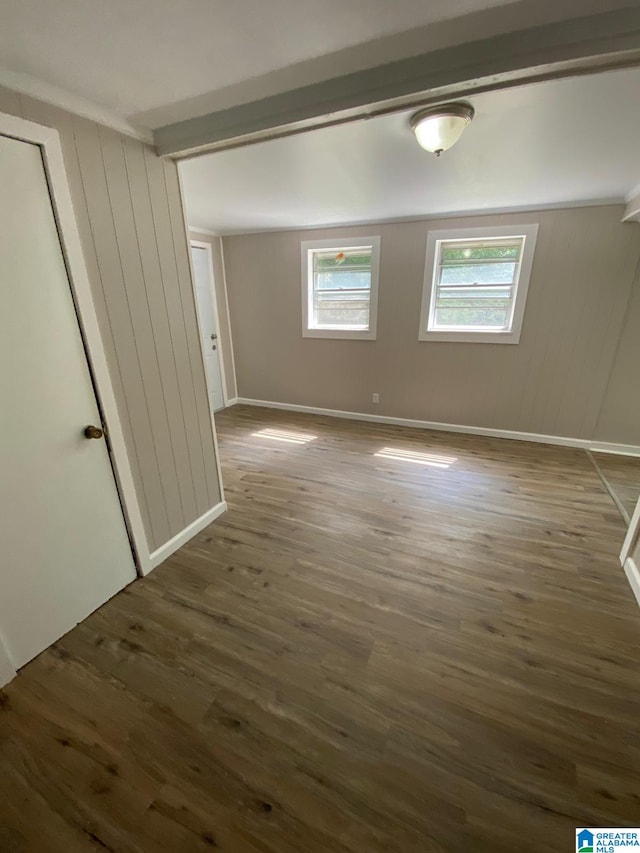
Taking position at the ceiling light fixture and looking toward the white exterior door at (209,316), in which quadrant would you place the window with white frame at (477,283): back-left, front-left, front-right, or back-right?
front-right

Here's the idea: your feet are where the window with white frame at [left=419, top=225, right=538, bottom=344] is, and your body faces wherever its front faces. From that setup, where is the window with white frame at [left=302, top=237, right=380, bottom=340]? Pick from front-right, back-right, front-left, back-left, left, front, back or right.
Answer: right

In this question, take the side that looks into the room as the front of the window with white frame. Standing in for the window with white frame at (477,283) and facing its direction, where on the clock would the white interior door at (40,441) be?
The white interior door is roughly at 1 o'clock from the window with white frame.

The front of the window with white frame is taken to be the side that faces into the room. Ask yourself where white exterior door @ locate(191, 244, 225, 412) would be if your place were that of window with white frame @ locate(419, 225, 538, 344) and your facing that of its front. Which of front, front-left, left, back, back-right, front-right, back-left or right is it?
right

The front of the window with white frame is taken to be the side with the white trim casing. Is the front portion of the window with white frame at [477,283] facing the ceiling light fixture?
yes

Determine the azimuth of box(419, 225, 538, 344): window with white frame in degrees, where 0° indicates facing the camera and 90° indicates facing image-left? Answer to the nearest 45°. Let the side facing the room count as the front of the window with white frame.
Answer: approximately 0°

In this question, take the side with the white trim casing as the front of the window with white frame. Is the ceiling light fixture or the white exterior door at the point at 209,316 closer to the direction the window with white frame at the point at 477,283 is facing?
the ceiling light fixture

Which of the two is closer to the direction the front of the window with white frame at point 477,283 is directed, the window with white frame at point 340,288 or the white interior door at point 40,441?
the white interior door
